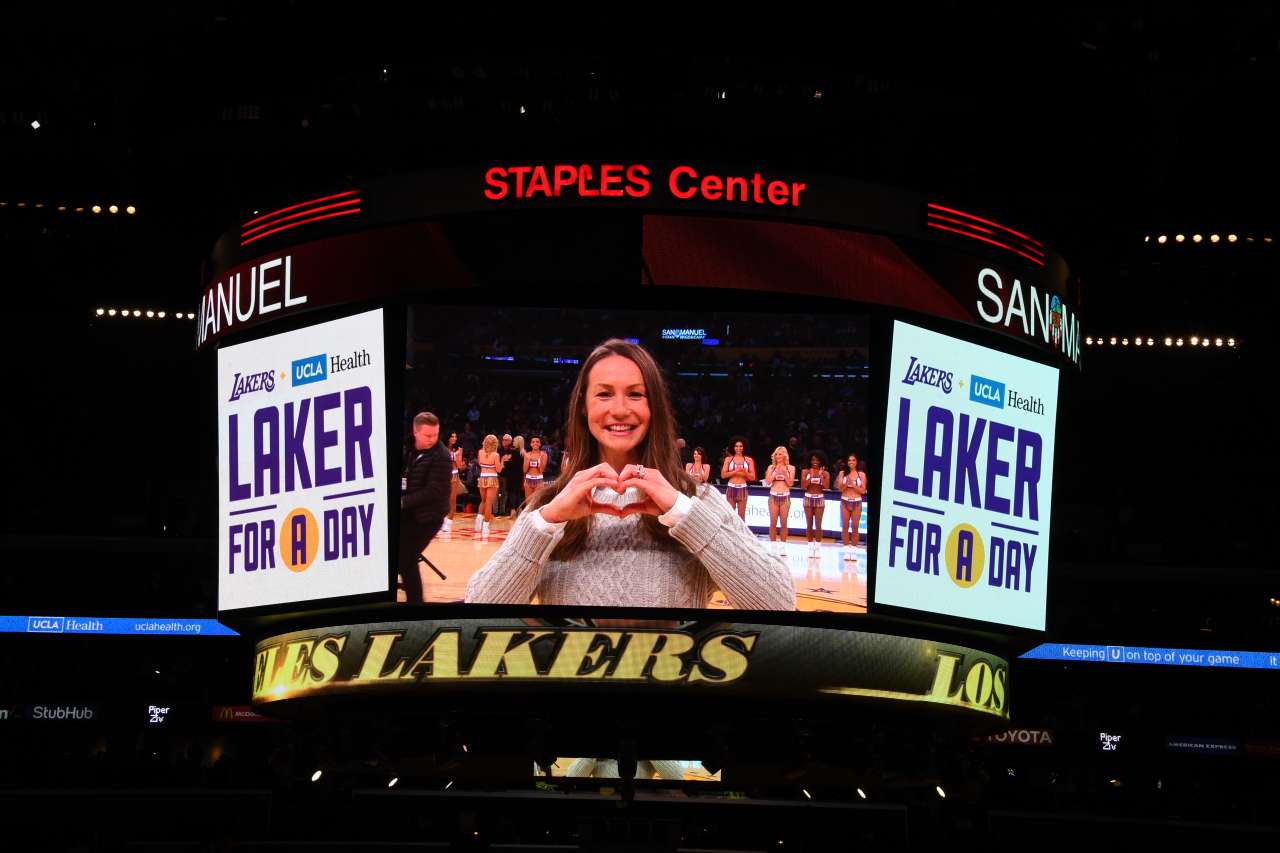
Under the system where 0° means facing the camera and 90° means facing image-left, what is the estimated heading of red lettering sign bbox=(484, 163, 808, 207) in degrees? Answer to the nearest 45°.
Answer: approximately 0°
